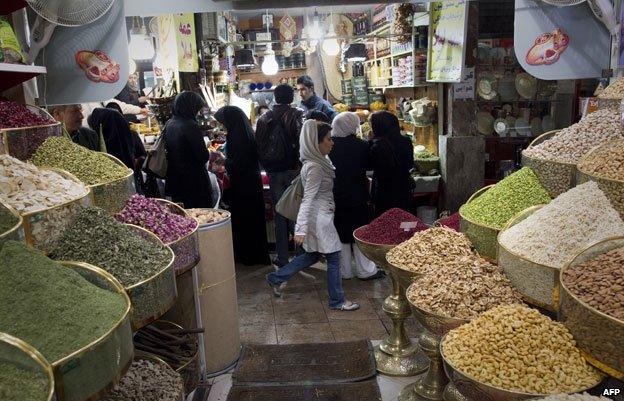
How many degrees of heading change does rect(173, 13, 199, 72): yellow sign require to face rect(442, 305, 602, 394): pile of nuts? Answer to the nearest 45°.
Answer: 0° — it already faces it

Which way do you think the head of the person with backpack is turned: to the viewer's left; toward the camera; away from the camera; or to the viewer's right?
away from the camera

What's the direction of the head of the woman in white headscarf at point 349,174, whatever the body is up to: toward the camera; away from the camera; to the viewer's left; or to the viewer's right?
away from the camera

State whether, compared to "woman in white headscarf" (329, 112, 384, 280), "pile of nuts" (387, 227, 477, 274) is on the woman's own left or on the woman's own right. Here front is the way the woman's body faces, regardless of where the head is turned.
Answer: on the woman's own right

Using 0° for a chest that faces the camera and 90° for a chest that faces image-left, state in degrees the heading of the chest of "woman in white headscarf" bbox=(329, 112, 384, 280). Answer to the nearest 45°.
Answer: approximately 225°
